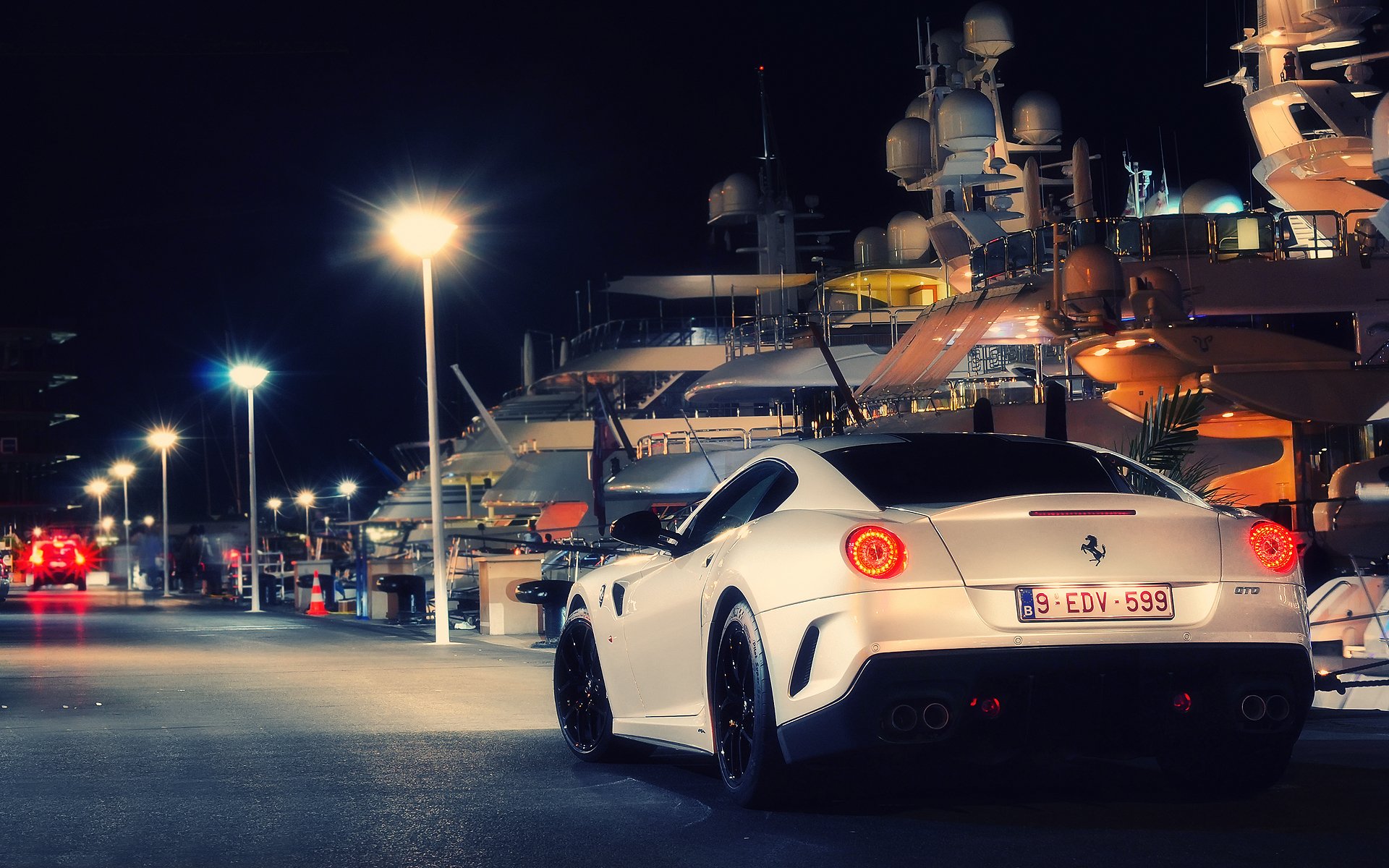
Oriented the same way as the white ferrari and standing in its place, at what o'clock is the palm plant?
The palm plant is roughly at 2 o'clock from the white ferrari.

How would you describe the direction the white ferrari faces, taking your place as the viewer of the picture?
facing away from the viewer and to the left of the viewer

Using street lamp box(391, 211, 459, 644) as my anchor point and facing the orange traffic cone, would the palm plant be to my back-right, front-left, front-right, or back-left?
back-right

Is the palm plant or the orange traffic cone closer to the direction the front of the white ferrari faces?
the orange traffic cone

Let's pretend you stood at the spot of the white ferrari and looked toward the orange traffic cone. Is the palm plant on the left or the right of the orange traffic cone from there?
right

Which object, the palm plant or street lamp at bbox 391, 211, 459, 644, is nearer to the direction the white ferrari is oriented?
the street lamp

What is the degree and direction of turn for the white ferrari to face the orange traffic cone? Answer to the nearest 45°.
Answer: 0° — it already faces it

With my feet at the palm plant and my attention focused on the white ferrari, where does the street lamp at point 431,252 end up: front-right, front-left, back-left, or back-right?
back-right
